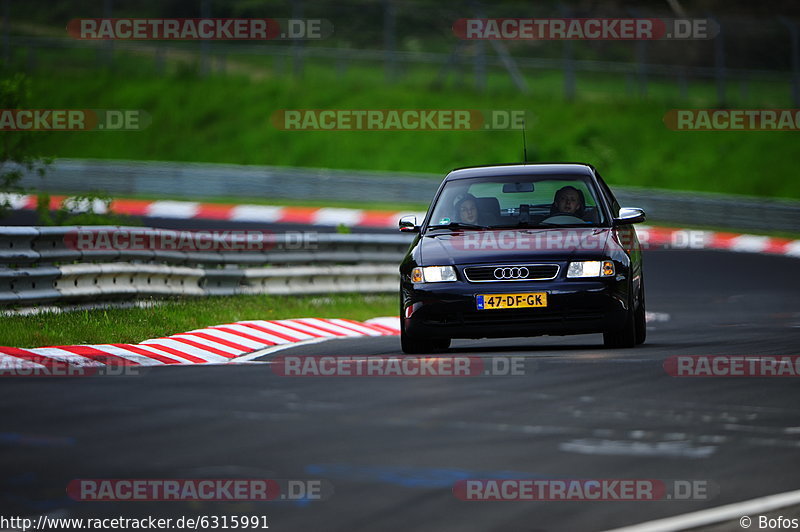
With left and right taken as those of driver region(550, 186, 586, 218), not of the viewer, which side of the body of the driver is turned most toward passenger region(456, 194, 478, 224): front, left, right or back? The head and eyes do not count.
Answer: right

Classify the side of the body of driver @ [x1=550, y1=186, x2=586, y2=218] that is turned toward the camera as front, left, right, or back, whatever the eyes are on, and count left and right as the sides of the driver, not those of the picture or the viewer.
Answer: front

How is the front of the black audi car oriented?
toward the camera

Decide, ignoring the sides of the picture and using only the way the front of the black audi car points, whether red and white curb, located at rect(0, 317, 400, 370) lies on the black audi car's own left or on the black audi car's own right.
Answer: on the black audi car's own right

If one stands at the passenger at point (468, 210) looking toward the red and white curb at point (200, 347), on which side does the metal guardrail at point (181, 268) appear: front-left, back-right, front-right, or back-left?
front-right

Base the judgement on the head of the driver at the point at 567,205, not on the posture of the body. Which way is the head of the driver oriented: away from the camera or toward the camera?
toward the camera
